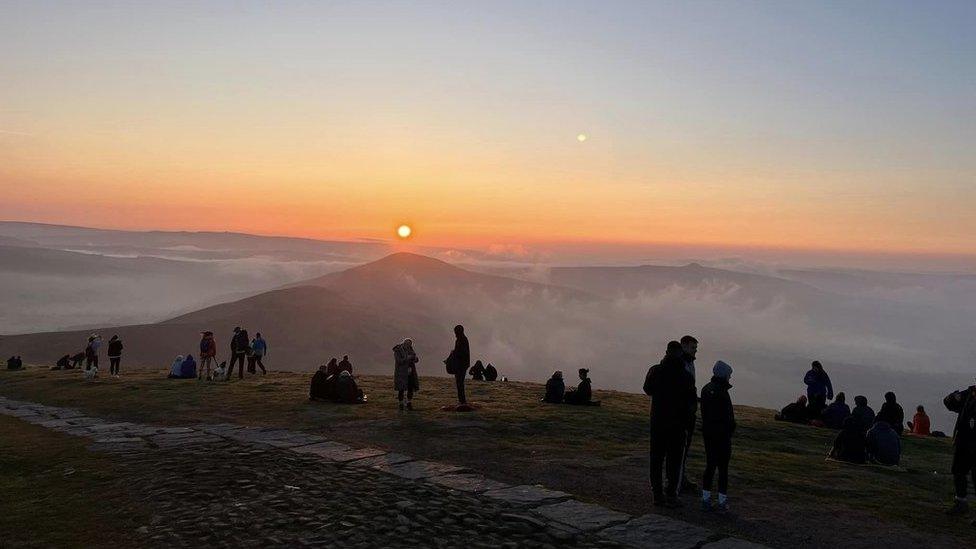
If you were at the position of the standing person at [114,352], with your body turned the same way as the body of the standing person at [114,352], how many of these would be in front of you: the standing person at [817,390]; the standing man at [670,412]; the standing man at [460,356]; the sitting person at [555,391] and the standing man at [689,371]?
0

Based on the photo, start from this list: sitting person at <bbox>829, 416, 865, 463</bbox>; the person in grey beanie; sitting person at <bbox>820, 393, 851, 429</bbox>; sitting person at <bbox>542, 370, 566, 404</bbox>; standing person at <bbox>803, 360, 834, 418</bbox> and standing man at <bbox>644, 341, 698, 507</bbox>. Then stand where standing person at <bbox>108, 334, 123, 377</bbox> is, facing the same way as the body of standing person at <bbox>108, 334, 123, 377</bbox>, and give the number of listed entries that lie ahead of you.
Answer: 0

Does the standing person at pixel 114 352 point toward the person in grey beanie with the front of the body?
no

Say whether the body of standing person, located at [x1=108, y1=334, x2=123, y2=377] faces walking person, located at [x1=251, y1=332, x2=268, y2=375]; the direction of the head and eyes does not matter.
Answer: no

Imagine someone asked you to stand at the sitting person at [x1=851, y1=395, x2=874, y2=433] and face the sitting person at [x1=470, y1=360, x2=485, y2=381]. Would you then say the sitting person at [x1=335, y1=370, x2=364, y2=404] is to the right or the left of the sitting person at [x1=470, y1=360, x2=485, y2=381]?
left

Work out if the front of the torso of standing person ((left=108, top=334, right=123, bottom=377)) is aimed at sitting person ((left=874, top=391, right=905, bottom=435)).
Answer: no

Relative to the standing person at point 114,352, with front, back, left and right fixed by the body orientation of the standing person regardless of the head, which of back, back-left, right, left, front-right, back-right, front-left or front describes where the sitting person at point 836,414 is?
back-right

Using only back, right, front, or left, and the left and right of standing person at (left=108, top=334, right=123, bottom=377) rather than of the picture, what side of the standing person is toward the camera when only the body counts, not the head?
back

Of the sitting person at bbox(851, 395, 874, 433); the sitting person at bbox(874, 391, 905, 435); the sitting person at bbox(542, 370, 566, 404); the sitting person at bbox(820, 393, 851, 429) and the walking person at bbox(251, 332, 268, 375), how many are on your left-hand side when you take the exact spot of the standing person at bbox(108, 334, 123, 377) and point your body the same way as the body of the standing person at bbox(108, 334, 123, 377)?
0

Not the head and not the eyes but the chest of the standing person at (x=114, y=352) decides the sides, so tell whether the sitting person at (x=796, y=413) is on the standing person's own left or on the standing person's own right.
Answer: on the standing person's own right

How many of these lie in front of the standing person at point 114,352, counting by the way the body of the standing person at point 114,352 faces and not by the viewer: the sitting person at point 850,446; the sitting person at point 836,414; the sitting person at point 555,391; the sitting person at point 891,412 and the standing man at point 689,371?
0

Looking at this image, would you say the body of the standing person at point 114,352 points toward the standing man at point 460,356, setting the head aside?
no
